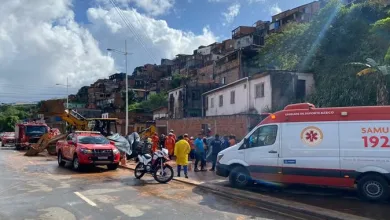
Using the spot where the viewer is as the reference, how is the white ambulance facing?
facing to the left of the viewer

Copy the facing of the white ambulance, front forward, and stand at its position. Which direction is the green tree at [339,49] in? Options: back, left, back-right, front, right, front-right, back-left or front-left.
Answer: right

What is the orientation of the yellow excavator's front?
to the viewer's left

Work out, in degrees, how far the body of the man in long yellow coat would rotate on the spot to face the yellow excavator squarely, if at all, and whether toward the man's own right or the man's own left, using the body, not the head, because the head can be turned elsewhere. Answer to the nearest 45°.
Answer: approximately 45° to the man's own left

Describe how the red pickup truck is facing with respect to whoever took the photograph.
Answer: facing the viewer and to the right of the viewer

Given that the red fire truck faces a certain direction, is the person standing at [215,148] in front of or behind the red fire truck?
in front

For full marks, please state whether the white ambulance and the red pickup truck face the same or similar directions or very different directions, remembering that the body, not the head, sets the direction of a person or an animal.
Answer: very different directions

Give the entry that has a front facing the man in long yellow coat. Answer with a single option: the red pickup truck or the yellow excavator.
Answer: the red pickup truck
